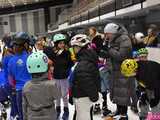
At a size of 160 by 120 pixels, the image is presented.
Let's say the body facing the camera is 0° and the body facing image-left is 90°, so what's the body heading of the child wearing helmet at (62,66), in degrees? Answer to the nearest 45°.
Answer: approximately 0°

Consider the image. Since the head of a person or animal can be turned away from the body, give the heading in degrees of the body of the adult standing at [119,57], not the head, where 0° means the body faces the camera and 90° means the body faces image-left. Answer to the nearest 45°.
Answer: approximately 90°

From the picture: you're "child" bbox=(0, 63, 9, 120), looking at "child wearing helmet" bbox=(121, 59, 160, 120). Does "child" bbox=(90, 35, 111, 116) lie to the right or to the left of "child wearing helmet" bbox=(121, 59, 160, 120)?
left

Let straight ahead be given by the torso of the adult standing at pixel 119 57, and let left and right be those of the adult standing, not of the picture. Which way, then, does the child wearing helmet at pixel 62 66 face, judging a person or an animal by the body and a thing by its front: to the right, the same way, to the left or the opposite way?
to the left

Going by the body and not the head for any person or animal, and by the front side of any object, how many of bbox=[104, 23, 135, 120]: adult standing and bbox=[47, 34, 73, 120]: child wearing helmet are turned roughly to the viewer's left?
1

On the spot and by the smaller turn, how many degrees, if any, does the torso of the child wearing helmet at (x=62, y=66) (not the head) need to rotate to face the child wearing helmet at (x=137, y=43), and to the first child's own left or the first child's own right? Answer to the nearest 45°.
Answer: approximately 135° to the first child's own left

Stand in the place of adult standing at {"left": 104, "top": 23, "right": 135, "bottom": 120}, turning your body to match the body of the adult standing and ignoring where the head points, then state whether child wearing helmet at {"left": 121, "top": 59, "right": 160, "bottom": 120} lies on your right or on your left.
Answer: on your left

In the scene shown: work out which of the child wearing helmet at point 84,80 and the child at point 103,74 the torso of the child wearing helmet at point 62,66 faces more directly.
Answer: the child wearing helmet

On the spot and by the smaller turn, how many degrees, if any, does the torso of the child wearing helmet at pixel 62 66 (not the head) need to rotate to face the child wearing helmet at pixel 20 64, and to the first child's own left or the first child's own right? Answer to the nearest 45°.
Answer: approximately 45° to the first child's own right
